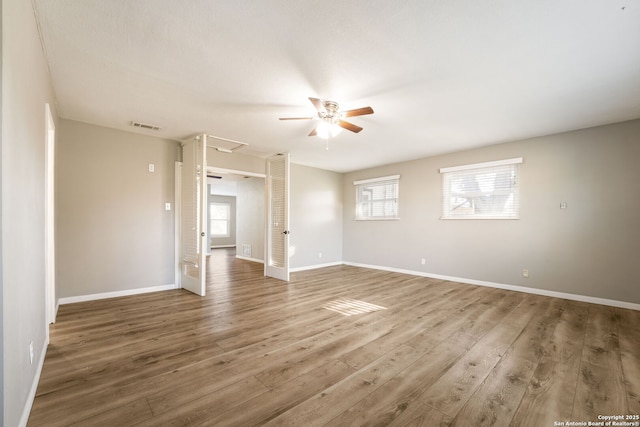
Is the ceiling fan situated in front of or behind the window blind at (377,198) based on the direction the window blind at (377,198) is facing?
in front

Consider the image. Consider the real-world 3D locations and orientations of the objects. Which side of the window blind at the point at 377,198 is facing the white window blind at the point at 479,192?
left

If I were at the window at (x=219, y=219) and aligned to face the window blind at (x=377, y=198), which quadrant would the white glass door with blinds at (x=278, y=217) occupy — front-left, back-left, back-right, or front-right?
front-right

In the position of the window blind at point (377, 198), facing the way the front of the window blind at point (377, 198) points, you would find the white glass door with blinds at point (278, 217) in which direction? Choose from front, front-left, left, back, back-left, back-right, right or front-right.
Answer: front

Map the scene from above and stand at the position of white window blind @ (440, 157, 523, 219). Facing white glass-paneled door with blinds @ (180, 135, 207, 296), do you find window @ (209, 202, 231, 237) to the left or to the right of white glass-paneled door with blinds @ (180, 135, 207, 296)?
right

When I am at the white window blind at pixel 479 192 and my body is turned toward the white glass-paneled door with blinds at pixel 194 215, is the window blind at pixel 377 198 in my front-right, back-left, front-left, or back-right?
front-right

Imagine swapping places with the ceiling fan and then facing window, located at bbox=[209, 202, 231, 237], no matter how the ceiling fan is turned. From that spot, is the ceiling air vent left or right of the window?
left

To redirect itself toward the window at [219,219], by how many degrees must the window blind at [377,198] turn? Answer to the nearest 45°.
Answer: approximately 90° to its right

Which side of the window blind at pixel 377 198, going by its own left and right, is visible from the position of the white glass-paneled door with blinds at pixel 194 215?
front

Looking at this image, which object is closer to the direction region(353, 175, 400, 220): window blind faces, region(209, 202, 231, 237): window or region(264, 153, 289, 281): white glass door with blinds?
the white glass door with blinds

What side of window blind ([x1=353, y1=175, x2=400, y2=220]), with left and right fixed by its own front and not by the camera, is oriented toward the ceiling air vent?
front

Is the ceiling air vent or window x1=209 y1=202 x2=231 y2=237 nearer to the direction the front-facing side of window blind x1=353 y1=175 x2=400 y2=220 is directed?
the ceiling air vent

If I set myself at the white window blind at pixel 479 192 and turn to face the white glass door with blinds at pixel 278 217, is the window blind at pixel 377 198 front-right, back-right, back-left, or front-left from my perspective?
front-right
